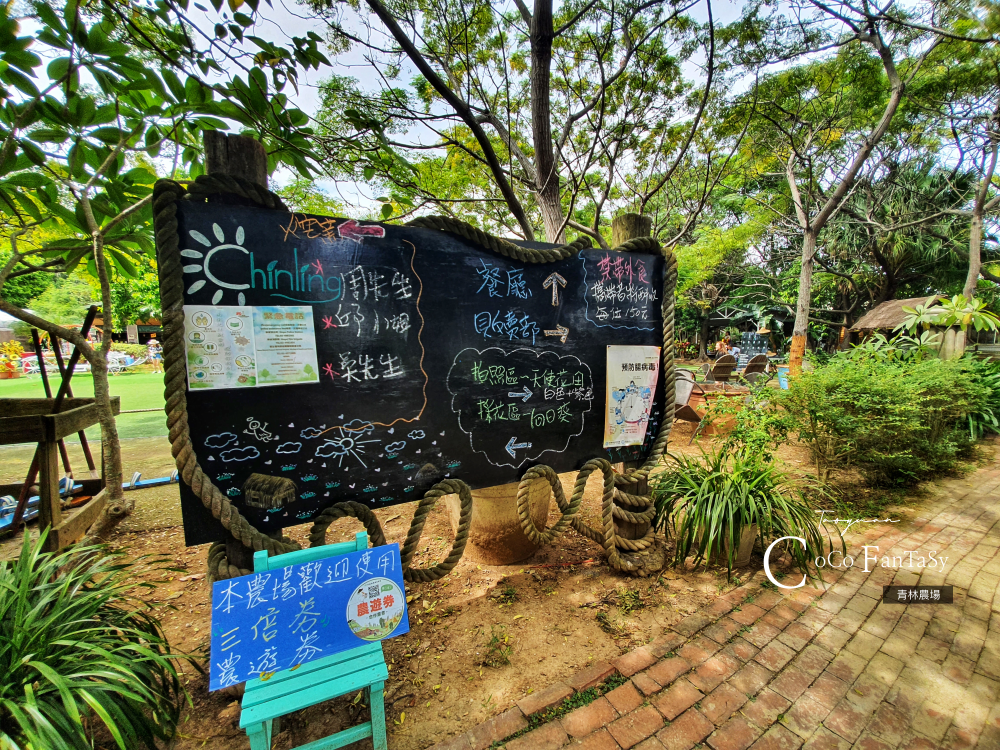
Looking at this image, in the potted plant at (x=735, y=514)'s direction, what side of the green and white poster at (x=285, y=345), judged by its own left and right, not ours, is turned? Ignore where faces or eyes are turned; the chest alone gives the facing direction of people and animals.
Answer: left

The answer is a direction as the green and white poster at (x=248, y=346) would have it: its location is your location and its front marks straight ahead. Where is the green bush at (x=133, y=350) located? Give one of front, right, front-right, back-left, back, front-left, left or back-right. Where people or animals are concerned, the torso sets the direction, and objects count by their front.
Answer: back

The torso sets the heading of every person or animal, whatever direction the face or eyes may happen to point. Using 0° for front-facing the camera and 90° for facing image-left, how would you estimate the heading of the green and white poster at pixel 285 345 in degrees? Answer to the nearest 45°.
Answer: approximately 0°

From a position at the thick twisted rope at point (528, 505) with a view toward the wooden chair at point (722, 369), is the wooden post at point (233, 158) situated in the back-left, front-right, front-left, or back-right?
back-left

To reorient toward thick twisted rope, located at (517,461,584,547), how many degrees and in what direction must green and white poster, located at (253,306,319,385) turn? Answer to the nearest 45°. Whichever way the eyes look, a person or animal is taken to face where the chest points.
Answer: approximately 90° to its left

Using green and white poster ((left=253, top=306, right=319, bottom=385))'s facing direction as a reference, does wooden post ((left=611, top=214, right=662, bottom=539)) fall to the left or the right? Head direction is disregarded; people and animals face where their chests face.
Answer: on its left

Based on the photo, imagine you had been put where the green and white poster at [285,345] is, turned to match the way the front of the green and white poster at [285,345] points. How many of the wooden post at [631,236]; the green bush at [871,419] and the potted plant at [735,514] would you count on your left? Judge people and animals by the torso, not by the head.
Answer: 3

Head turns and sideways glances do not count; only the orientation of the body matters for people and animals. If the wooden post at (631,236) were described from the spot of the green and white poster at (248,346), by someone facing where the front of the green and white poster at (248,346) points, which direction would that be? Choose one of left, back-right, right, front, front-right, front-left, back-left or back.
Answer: left

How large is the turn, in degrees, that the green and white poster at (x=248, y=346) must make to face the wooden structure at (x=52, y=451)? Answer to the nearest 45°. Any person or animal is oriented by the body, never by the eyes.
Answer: approximately 135° to its right

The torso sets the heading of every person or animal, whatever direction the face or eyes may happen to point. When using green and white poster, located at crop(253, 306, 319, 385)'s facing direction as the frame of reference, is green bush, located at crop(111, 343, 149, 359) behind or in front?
behind
